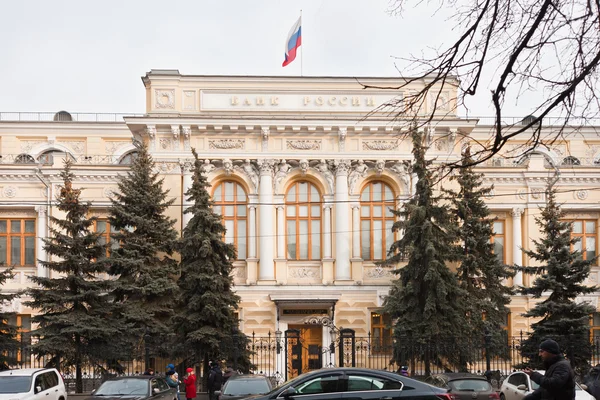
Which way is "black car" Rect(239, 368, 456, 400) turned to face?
to the viewer's left

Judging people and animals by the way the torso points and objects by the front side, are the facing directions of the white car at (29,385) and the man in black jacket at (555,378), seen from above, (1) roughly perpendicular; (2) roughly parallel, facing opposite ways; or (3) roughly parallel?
roughly perpendicular

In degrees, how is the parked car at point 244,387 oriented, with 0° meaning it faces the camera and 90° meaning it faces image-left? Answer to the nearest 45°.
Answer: approximately 0°

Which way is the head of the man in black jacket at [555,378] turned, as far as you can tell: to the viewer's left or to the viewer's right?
to the viewer's left

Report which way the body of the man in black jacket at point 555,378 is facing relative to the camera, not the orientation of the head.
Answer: to the viewer's left

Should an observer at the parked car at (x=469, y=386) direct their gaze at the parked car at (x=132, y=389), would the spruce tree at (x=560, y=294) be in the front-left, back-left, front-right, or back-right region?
back-right
